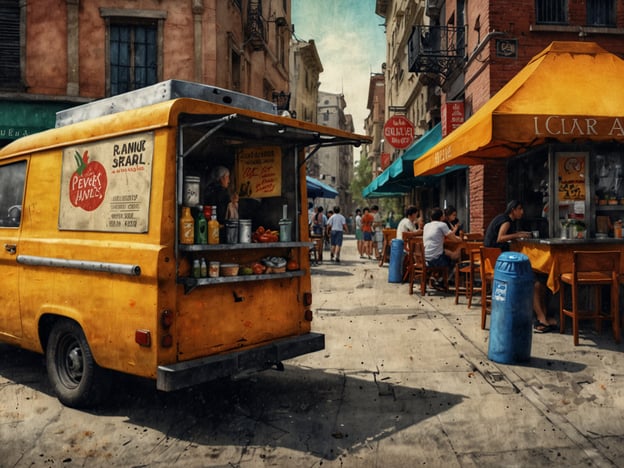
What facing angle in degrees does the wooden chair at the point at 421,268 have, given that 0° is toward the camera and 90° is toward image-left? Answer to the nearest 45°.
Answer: approximately 225°

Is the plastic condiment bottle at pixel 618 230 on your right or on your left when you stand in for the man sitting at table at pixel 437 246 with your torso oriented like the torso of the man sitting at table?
on your right
